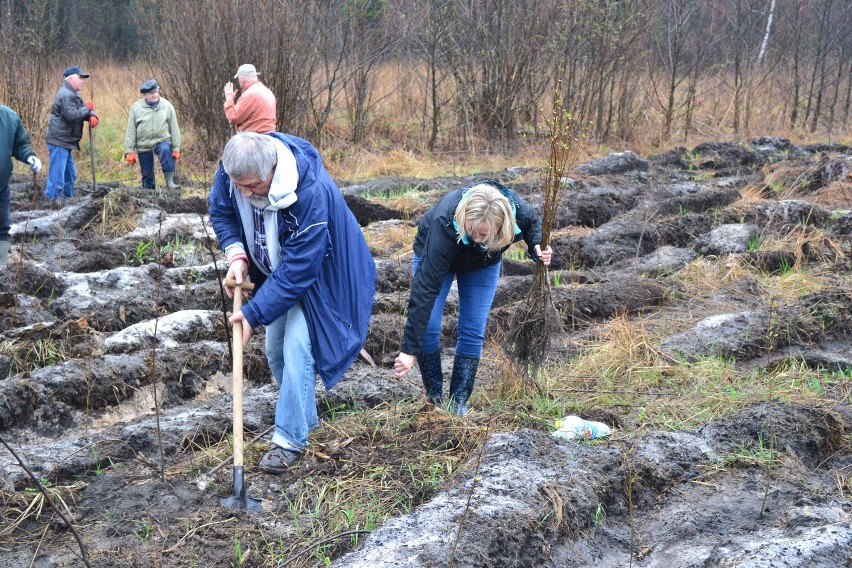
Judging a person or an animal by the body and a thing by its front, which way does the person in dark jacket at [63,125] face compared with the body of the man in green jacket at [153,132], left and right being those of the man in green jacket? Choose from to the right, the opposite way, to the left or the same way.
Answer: to the left

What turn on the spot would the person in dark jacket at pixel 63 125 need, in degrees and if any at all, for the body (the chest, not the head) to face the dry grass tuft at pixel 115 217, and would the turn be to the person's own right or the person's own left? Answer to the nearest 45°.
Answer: approximately 90° to the person's own right

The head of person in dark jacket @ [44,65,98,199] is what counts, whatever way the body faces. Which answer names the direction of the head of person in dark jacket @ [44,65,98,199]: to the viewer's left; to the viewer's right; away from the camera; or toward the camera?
to the viewer's right

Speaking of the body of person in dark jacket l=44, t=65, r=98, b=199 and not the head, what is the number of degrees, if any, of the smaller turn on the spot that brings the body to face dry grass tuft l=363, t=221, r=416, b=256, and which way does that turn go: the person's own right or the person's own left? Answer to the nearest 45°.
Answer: approximately 45° to the person's own right

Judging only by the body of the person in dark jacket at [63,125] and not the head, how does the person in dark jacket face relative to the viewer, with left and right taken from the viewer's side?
facing to the right of the viewer

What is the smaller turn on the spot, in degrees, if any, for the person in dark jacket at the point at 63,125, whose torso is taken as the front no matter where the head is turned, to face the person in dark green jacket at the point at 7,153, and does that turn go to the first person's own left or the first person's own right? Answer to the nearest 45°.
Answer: approximately 90° to the first person's own right

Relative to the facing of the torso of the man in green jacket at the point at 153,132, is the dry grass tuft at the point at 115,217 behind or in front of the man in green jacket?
in front

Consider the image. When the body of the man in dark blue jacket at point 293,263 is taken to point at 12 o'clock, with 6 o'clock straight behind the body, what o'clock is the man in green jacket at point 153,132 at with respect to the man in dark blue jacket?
The man in green jacket is roughly at 4 o'clock from the man in dark blue jacket.

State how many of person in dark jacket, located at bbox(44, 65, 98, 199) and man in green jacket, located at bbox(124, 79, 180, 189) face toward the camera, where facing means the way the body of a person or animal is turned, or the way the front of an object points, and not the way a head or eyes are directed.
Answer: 1

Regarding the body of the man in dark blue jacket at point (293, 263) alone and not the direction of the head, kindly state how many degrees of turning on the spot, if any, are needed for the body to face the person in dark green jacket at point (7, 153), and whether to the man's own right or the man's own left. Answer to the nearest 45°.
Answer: approximately 90° to the man's own right

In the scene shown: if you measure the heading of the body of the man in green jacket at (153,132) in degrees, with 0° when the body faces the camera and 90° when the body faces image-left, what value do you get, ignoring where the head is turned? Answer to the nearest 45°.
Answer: approximately 0°

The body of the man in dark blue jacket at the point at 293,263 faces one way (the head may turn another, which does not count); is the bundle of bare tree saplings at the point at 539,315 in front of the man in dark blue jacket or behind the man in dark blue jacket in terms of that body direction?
behind

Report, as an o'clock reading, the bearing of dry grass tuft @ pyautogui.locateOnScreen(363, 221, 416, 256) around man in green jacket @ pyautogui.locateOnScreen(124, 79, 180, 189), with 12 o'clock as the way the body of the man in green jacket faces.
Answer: The dry grass tuft is roughly at 11 o'clock from the man in green jacket.
